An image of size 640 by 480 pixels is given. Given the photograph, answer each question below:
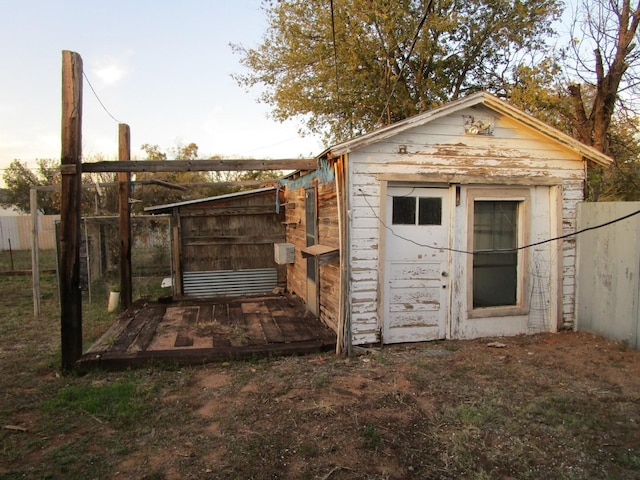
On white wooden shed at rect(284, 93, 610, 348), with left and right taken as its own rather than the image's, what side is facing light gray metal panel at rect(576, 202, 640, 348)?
left

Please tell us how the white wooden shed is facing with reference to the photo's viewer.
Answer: facing the viewer

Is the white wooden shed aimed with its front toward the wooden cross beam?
no

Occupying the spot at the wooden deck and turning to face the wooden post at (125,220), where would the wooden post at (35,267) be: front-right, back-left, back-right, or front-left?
front-left

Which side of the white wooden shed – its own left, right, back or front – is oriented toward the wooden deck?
right

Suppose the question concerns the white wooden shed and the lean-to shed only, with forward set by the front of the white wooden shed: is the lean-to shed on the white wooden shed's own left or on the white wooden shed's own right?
on the white wooden shed's own right

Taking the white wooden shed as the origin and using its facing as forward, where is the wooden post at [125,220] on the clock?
The wooden post is roughly at 3 o'clock from the white wooden shed.

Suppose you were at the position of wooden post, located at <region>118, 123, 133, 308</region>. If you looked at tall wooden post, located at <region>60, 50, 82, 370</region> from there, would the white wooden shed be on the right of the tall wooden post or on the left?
left

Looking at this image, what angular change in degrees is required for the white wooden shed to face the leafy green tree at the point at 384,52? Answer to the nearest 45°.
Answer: approximately 180°

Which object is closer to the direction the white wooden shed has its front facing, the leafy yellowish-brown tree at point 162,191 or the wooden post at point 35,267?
the wooden post

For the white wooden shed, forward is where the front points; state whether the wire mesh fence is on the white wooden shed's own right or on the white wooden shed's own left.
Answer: on the white wooden shed's own right

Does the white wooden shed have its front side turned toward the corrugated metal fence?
no

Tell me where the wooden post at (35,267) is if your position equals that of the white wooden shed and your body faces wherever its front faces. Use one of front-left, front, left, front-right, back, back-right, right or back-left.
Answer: right

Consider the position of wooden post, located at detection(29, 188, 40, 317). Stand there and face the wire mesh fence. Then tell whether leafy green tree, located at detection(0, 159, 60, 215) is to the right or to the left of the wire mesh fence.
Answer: left

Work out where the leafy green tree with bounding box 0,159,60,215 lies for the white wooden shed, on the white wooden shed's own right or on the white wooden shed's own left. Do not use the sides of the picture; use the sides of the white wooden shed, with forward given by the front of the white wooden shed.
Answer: on the white wooden shed's own right
